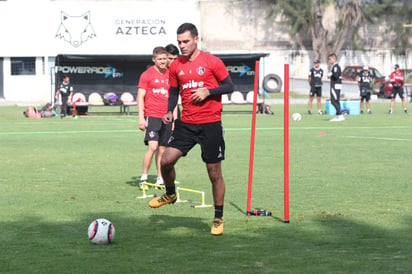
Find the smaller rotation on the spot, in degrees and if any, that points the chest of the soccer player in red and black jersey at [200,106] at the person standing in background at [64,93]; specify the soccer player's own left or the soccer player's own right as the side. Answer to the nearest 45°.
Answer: approximately 135° to the soccer player's own right

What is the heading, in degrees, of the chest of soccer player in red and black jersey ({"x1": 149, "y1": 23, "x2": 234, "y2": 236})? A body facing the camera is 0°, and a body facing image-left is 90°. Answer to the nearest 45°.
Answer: approximately 45°

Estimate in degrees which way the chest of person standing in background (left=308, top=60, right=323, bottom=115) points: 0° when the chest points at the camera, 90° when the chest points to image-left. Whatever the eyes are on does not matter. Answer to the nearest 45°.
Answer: approximately 0°

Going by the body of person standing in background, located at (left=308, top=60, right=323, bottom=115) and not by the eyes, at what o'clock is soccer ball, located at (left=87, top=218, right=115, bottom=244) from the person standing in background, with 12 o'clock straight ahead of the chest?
The soccer ball is roughly at 12 o'clock from the person standing in background.

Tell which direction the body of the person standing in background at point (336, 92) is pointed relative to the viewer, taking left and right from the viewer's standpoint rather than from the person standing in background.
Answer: facing to the left of the viewer
